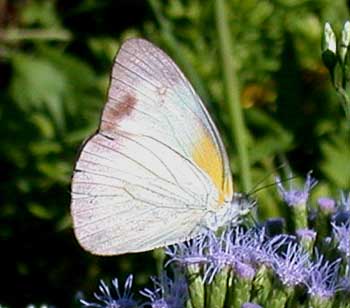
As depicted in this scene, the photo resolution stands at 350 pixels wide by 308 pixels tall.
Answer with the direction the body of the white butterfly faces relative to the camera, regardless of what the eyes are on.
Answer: to the viewer's right

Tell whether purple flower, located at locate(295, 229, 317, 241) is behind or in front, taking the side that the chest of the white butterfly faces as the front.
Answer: in front

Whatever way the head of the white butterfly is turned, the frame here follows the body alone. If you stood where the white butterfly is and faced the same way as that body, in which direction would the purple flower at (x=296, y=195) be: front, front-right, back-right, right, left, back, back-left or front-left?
front

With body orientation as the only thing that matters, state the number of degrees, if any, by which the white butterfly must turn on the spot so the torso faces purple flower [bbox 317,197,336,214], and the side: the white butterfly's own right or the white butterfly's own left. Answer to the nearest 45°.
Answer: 0° — it already faces it
